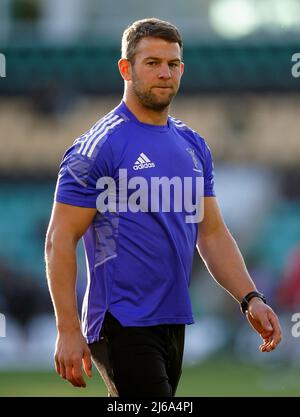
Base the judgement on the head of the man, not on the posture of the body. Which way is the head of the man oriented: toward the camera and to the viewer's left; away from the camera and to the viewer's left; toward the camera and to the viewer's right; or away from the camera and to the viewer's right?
toward the camera and to the viewer's right

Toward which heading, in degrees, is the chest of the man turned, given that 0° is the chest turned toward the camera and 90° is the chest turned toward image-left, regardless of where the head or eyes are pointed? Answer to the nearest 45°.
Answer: approximately 315°
